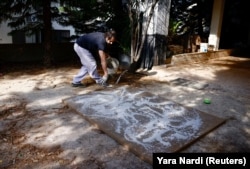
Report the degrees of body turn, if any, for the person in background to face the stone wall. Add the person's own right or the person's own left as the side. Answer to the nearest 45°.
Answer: approximately 45° to the person's own left

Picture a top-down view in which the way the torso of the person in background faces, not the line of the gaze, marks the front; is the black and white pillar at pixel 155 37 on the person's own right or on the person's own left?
on the person's own left

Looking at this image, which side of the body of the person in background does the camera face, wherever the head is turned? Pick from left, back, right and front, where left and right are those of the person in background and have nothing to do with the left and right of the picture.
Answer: right

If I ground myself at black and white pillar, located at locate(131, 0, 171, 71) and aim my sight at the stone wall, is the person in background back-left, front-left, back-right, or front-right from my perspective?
back-right

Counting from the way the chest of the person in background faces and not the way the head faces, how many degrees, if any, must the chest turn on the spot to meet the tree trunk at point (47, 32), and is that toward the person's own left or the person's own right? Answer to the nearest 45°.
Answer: approximately 135° to the person's own left

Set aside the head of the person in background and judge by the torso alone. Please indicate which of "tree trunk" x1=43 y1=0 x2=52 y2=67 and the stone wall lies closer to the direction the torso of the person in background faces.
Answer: the stone wall
